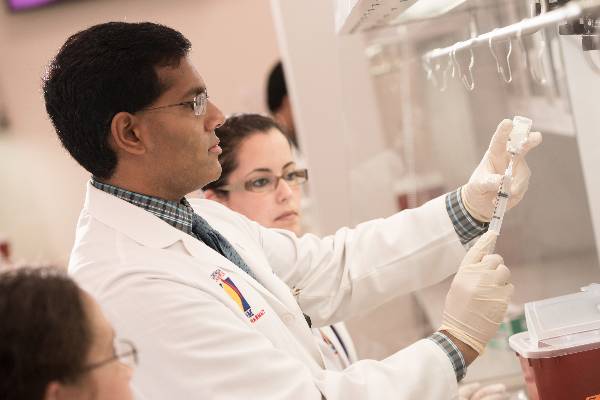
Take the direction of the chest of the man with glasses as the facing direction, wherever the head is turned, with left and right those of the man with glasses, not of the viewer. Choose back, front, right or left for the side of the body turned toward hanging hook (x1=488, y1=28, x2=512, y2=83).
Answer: front

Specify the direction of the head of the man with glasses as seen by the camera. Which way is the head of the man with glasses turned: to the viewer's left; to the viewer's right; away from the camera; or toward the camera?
to the viewer's right

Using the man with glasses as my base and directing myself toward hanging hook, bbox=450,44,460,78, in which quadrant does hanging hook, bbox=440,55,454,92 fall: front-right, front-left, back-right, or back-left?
front-left

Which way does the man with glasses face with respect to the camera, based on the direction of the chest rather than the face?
to the viewer's right

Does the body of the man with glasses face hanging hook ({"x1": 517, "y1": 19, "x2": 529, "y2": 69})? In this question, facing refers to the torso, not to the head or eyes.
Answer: yes
